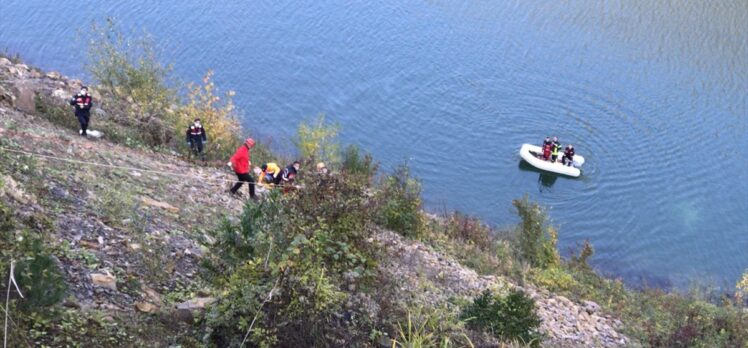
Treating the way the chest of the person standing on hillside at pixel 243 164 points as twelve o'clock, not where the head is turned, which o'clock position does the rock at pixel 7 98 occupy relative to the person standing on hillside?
The rock is roughly at 7 o'clock from the person standing on hillside.

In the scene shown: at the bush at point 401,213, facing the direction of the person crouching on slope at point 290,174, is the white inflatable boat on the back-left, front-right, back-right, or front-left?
back-right

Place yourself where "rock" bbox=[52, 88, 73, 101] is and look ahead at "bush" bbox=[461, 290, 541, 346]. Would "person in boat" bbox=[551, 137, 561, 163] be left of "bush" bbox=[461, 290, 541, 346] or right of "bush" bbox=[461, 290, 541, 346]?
left

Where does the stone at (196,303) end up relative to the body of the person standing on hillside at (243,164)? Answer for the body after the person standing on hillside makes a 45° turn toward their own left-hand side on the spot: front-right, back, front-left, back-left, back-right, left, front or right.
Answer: back-right

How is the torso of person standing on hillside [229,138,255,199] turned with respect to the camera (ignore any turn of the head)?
to the viewer's right

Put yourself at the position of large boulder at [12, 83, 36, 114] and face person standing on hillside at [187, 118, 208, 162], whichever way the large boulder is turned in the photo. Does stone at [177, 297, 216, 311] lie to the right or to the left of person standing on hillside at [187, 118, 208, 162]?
right

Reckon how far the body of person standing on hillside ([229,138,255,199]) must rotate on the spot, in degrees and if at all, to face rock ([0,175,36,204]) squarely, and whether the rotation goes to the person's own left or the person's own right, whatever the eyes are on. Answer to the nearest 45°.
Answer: approximately 135° to the person's own right

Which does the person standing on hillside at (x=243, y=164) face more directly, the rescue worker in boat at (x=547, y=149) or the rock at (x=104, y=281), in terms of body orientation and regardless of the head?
the rescue worker in boat

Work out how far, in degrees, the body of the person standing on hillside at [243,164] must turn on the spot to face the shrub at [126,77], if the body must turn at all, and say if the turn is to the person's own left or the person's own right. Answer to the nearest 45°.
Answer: approximately 135° to the person's own left
